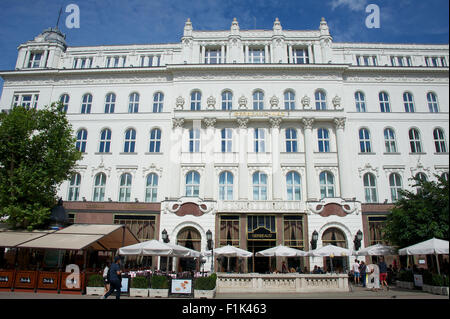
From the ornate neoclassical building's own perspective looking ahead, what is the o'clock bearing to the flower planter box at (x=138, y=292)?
The flower planter box is roughly at 1 o'clock from the ornate neoclassical building.

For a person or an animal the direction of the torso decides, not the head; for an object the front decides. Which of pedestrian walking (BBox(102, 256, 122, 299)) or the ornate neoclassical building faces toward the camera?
the ornate neoclassical building

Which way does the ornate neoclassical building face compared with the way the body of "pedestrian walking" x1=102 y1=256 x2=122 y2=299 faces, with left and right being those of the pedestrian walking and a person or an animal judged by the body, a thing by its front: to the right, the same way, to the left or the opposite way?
to the right

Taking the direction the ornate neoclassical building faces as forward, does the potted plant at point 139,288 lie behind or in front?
in front

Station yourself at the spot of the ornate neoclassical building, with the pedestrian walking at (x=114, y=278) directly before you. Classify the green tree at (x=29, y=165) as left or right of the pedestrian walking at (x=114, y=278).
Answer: right

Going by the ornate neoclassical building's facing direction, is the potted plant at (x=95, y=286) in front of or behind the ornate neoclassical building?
in front

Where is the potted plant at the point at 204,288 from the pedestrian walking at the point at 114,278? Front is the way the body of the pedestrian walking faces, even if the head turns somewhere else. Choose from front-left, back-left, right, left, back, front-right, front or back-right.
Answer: front-left

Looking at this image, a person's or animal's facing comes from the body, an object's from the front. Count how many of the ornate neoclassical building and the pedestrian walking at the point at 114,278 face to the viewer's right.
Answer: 1

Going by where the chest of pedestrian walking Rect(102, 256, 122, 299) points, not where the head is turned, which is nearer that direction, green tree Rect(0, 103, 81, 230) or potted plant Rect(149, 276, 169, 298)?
the potted plant

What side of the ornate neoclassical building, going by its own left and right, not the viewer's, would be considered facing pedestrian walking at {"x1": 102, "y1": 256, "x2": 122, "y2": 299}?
front

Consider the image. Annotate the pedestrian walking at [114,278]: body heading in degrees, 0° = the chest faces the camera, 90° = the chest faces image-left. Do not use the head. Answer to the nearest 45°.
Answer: approximately 270°

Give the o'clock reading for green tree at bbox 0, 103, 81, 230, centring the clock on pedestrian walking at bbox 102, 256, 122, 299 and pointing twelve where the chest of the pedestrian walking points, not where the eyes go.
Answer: The green tree is roughly at 8 o'clock from the pedestrian walking.

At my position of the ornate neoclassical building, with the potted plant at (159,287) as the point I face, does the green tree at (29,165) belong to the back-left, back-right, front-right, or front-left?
front-right

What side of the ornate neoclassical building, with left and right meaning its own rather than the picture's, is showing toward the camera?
front

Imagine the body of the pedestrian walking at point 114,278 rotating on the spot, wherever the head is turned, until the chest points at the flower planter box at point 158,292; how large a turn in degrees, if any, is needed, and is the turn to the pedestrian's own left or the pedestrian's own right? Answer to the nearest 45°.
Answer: approximately 45° to the pedestrian's own left
